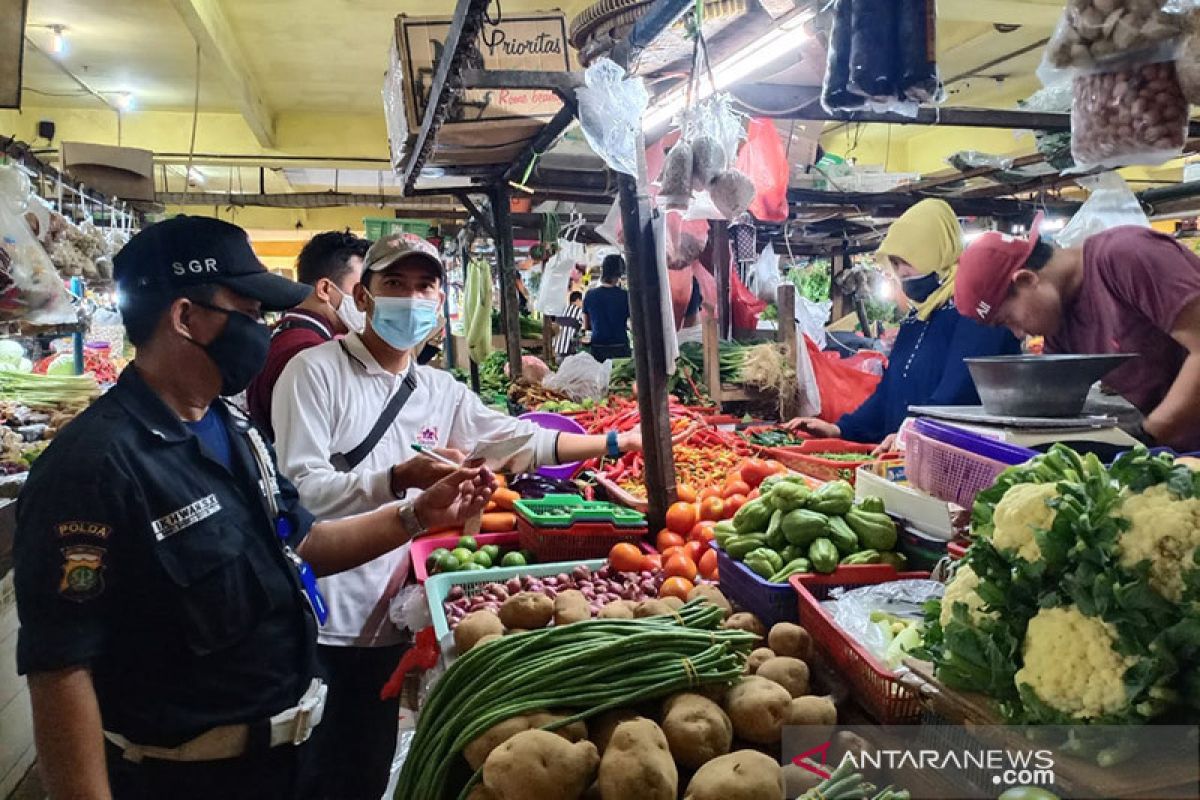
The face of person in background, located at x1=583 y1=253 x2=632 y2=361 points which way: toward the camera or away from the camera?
away from the camera

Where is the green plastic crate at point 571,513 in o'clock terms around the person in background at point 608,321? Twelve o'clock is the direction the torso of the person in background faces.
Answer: The green plastic crate is roughly at 6 o'clock from the person in background.

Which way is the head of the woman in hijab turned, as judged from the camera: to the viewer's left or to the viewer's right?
to the viewer's left

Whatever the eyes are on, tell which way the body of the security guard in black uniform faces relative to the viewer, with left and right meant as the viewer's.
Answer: facing the viewer and to the right of the viewer

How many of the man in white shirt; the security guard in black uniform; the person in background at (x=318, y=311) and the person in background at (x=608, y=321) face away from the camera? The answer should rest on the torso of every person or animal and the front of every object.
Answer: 1

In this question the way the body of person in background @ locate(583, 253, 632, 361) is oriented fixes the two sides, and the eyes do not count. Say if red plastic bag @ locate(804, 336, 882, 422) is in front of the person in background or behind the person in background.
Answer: behind

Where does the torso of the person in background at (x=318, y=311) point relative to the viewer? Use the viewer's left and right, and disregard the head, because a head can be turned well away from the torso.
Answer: facing to the right of the viewer

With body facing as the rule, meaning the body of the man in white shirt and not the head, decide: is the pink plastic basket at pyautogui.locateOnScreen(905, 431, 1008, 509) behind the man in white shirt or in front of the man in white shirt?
in front

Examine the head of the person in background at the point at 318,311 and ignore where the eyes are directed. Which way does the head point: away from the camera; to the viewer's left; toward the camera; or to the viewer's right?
to the viewer's right

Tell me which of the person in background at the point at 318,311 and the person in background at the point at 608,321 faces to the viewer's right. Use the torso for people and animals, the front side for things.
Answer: the person in background at the point at 318,311

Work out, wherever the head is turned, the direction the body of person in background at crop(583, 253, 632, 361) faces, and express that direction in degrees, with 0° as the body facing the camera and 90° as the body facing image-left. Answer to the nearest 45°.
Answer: approximately 180°
